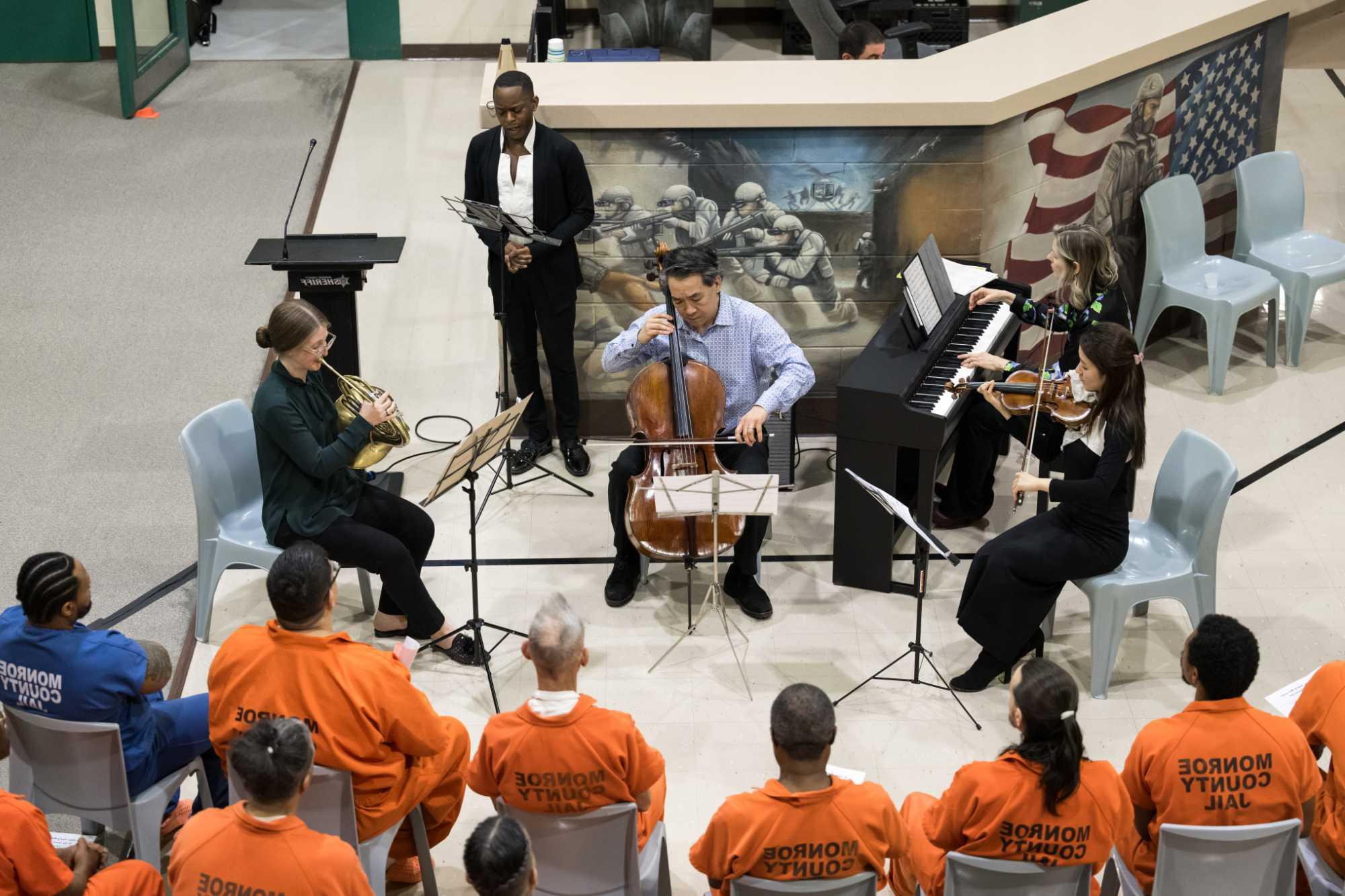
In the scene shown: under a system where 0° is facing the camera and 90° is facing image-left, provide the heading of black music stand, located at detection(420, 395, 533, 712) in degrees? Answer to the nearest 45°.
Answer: approximately 135°

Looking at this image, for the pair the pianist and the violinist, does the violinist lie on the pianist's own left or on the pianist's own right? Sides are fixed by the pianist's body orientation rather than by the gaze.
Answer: on the pianist's own left

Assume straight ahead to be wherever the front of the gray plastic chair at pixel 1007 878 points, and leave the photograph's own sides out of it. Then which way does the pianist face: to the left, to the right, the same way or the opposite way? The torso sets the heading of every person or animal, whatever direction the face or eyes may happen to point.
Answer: to the left

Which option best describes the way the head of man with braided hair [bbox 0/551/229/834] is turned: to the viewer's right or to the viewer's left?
to the viewer's right

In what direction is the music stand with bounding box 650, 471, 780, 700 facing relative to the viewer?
away from the camera

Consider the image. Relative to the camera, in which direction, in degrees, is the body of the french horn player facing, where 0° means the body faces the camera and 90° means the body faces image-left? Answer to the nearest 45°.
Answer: approximately 270°

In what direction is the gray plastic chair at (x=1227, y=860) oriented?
away from the camera

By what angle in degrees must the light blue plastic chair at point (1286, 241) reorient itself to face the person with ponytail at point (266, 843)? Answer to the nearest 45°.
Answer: approximately 45° to its right

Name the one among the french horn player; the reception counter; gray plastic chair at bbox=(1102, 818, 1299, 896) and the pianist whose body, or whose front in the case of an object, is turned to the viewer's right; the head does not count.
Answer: the french horn player

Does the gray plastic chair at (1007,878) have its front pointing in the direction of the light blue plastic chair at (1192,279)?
yes

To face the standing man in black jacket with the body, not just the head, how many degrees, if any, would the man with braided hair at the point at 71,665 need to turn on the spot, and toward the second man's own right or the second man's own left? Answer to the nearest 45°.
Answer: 0° — they already face them

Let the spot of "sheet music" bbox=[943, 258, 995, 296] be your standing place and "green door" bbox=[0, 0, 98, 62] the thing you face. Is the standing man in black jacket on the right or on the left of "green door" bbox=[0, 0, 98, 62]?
left
